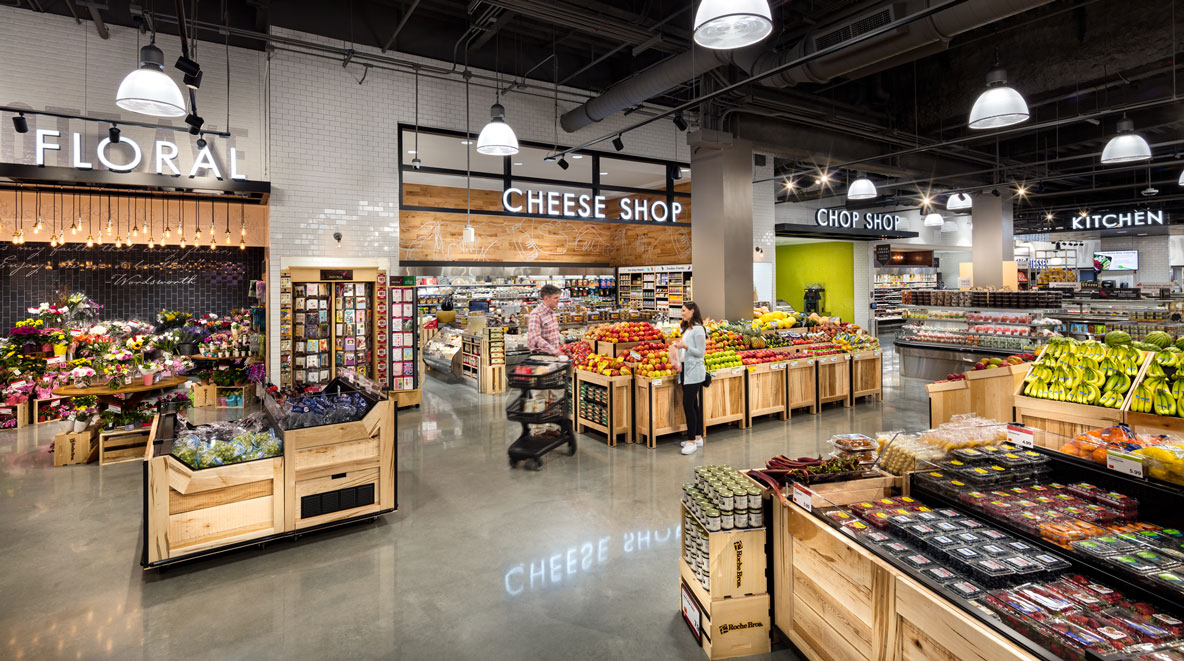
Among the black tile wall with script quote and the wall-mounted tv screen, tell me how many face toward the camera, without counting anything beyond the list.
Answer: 2

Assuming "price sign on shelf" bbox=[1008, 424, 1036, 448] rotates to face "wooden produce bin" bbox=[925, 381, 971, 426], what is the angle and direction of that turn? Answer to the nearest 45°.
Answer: approximately 135° to its right

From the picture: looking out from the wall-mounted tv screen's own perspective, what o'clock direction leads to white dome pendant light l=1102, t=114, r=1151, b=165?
The white dome pendant light is roughly at 12 o'clock from the wall-mounted tv screen.

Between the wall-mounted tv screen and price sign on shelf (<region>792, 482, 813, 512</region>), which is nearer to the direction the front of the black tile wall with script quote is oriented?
the price sign on shelf

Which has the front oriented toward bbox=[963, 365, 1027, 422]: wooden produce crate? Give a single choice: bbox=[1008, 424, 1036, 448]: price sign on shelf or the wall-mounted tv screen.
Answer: the wall-mounted tv screen
